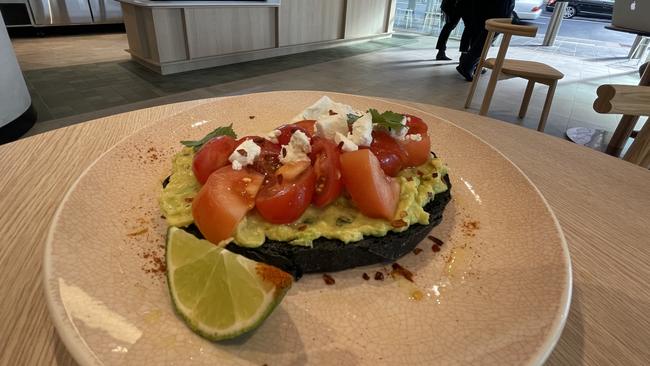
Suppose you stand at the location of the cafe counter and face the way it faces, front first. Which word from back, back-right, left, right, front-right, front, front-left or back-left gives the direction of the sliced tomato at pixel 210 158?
front-right

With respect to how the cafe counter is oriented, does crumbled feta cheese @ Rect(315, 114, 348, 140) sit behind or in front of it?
in front

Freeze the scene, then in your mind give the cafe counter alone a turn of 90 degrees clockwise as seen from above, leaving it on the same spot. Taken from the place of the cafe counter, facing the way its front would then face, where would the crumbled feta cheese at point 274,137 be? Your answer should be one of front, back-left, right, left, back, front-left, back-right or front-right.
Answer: front-left

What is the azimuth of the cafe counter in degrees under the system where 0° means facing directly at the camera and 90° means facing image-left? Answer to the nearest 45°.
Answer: approximately 315°

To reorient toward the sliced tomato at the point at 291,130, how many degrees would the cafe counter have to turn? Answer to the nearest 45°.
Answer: approximately 45° to its right

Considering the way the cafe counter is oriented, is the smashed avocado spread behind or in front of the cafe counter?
in front

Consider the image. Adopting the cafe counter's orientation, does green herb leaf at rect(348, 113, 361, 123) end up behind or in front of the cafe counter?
in front

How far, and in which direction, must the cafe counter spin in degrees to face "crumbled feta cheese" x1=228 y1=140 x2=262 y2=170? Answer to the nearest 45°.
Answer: approximately 45° to its right
